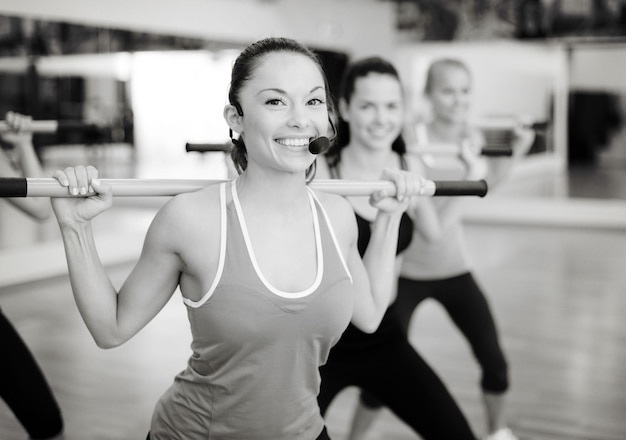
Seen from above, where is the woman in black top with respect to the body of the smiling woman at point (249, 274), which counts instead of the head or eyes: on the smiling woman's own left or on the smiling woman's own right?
on the smiling woman's own left

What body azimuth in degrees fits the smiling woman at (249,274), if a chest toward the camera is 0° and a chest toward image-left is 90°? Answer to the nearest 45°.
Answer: approximately 315°
